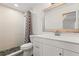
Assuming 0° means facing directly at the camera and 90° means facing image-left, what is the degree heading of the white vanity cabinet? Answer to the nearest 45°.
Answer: approximately 45°

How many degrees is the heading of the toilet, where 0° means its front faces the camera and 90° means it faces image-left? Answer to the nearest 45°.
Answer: approximately 45°
